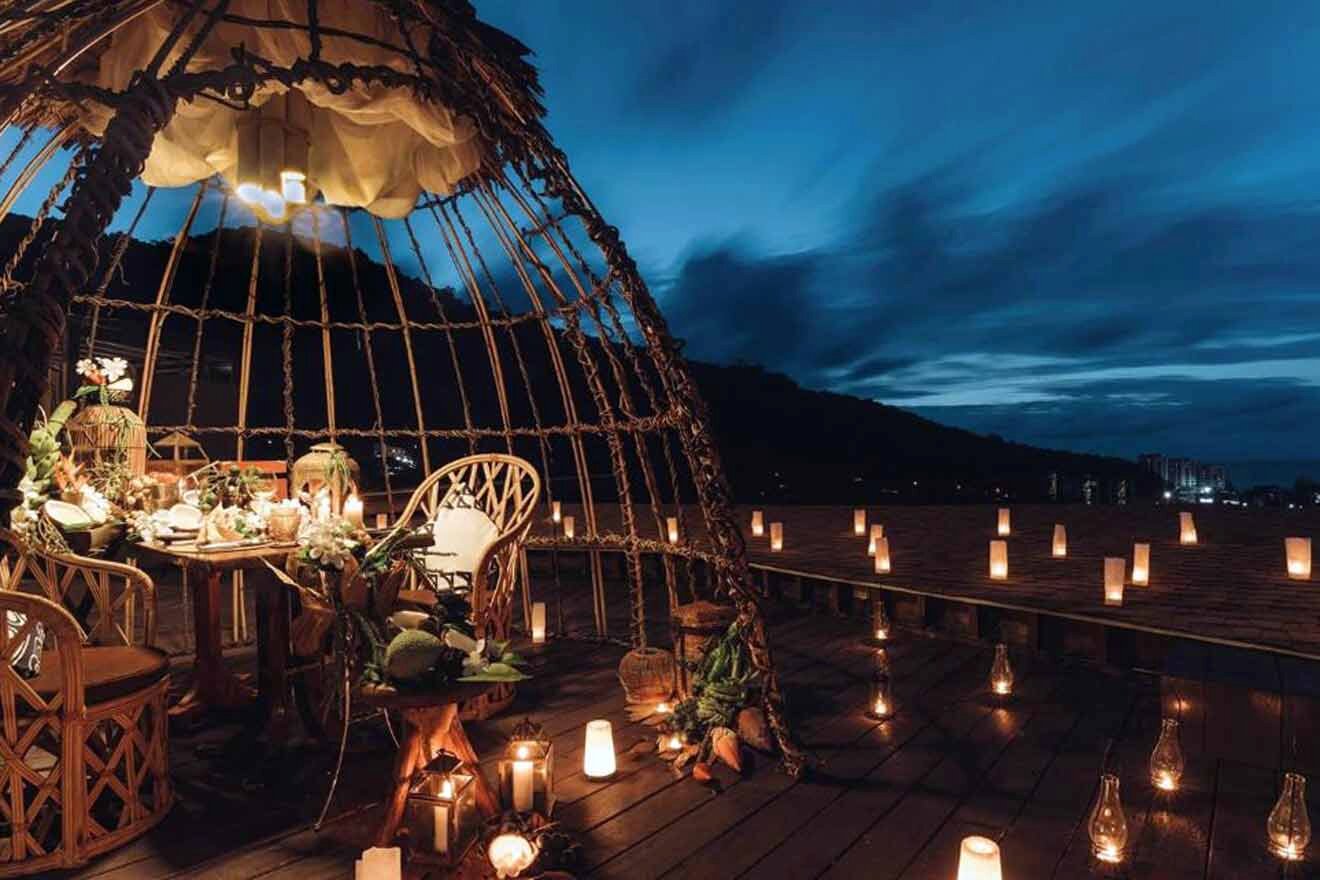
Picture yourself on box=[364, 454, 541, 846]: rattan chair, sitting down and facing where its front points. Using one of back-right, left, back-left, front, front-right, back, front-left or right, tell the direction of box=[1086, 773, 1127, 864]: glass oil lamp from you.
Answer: left

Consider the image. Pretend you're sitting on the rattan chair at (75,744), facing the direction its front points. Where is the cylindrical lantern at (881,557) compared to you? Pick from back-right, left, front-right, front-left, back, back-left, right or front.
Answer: front-left

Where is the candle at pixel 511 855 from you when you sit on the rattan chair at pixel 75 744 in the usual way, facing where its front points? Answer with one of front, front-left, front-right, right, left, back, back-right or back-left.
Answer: front

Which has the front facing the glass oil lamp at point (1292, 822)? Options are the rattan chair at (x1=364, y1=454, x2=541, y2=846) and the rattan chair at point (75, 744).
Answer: the rattan chair at point (75, 744)

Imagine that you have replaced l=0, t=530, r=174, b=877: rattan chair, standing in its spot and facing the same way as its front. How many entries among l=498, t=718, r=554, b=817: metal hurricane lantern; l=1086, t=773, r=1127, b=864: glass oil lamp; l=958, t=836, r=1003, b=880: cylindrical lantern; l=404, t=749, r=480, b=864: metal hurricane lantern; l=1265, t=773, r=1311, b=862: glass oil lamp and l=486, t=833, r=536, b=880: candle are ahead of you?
6

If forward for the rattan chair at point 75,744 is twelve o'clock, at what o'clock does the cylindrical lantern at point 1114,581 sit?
The cylindrical lantern is roughly at 11 o'clock from the rattan chair.

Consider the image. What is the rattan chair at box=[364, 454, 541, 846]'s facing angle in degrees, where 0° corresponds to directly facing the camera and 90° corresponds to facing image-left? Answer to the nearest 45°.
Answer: approximately 45°

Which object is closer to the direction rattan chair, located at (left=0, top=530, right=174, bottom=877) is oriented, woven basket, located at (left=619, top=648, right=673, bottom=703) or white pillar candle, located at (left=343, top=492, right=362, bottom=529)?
the woven basket

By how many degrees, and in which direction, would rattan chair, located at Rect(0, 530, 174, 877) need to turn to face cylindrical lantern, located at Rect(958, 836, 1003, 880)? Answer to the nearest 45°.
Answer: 0° — it already faces it

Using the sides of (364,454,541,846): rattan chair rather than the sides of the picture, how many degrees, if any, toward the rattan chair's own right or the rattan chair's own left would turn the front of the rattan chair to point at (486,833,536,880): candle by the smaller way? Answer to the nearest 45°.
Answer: approximately 45° to the rattan chair's own left

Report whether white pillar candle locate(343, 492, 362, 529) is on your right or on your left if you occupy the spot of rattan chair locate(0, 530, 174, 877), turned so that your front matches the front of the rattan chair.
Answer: on your left

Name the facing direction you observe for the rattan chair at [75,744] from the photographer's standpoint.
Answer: facing the viewer and to the right of the viewer

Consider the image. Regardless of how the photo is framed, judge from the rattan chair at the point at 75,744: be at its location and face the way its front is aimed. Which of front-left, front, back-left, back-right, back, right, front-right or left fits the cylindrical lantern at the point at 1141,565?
front-left

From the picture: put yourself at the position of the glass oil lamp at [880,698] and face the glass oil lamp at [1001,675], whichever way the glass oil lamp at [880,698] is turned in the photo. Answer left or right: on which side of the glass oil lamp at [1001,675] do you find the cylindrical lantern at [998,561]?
left

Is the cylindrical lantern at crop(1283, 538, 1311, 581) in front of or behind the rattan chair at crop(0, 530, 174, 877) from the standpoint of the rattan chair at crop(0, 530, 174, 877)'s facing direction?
in front
